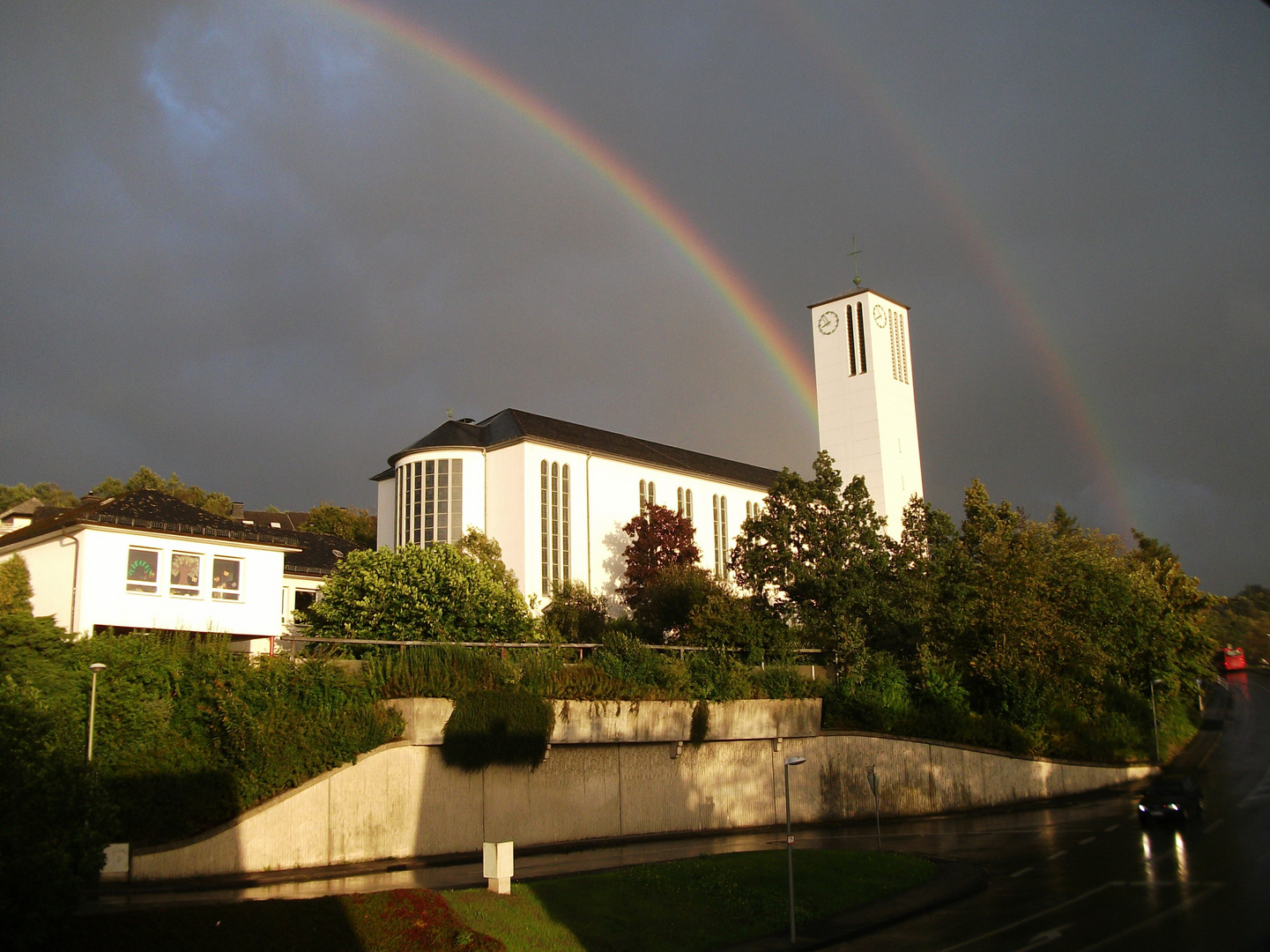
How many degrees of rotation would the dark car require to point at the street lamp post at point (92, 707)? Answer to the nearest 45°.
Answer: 0° — it already faces it

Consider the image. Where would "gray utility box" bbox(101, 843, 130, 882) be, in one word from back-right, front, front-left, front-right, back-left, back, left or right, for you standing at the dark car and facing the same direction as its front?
front

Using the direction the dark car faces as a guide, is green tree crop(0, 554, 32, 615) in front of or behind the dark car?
in front

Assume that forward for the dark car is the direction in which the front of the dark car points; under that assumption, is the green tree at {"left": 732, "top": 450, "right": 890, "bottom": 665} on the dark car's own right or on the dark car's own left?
on the dark car's own right

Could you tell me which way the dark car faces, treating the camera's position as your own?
facing the viewer and to the left of the viewer

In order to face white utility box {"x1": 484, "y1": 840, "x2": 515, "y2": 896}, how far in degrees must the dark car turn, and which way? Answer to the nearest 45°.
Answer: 0° — it already faces it

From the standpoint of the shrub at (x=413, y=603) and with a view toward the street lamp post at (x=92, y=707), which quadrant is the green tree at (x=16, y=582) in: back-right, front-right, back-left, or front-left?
front-right

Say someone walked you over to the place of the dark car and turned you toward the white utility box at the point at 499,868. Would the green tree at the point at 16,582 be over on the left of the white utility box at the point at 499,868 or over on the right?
right

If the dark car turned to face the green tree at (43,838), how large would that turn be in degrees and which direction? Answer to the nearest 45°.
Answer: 0° — it already faces it

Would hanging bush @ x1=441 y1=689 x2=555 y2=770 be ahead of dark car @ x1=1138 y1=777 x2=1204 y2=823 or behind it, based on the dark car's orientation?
ahead
